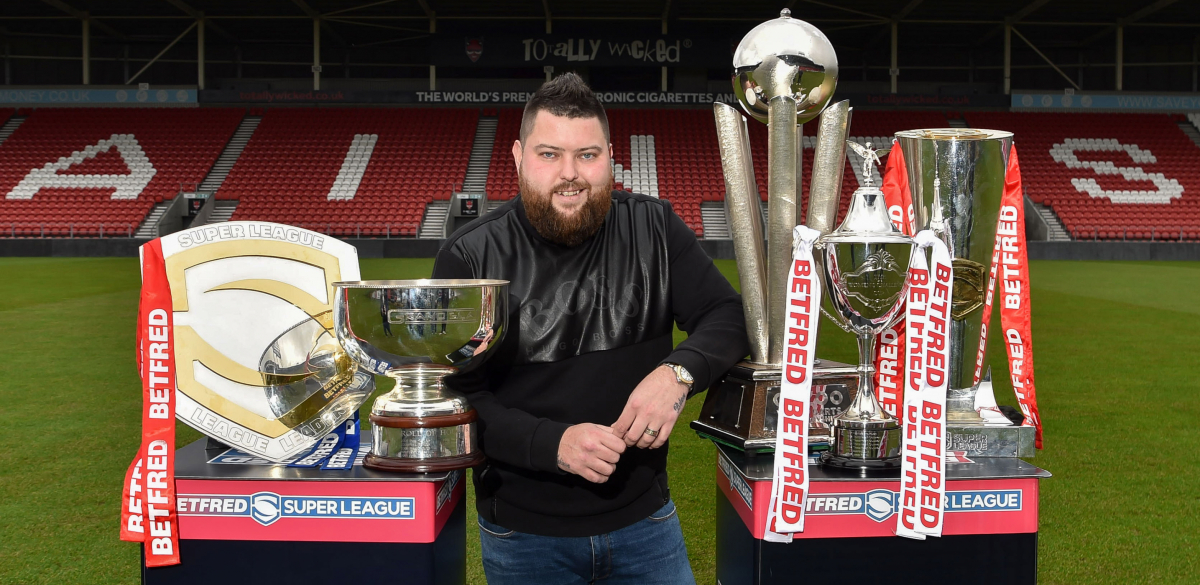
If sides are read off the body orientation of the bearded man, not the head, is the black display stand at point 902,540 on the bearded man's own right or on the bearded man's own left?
on the bearded man's own left

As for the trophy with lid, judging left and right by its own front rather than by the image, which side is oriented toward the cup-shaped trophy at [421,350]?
right

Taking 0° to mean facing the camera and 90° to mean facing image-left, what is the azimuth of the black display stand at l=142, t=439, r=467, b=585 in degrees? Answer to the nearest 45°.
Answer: approximately 0°

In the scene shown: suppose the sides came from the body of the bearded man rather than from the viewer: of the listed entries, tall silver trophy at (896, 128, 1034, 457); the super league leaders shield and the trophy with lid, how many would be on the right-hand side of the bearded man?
1

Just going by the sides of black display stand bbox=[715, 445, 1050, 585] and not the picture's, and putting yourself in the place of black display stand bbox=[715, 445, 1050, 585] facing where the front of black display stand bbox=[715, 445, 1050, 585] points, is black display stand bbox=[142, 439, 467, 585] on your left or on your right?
on your right
